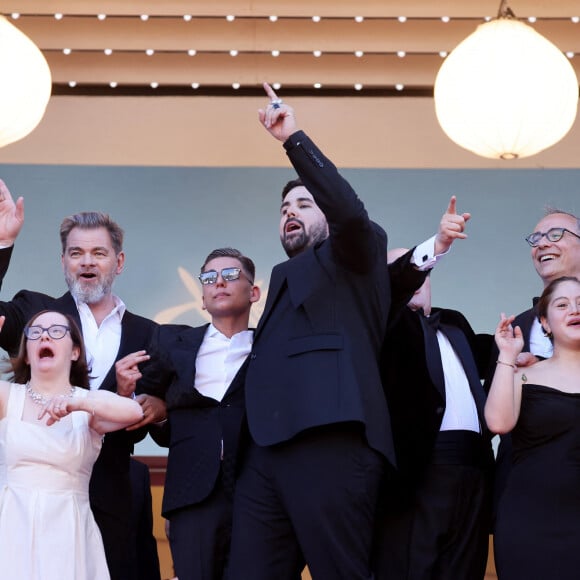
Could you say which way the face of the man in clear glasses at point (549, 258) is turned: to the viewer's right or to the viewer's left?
to the viewer's left

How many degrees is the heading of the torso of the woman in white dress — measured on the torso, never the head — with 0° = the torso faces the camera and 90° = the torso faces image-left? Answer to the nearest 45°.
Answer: approximately 0°

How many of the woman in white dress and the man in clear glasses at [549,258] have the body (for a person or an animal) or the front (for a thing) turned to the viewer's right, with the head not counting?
0

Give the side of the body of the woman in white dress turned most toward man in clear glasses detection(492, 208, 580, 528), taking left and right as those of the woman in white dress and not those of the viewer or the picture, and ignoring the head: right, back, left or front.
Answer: left

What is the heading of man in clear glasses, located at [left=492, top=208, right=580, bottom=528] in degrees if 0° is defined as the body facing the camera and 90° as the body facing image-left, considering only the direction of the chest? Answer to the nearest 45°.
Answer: approximately 45°

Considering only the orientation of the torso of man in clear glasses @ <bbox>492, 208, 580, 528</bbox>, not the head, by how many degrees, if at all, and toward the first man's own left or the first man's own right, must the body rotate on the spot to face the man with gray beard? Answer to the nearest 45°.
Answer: approximately 45° to the first man's own right

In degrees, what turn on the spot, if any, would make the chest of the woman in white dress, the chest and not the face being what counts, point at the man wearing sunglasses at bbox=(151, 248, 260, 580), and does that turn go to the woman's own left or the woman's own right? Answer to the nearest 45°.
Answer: approximately 90° to the woman's own left

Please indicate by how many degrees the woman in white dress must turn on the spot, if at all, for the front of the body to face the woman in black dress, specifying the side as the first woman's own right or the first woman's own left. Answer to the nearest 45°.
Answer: approximately 90° to the first woman's own left

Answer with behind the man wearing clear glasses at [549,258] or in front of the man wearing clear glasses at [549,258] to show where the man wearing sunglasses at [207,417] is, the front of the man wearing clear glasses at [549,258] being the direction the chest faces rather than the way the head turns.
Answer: in front
